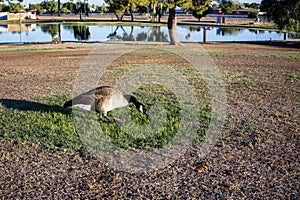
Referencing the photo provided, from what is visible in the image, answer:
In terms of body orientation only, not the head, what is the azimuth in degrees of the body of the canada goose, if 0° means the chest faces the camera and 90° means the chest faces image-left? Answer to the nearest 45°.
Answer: approximately 270°

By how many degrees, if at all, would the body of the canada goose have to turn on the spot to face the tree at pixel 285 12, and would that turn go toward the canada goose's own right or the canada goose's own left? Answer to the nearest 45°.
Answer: approximately 45° to the canada goose's own left
